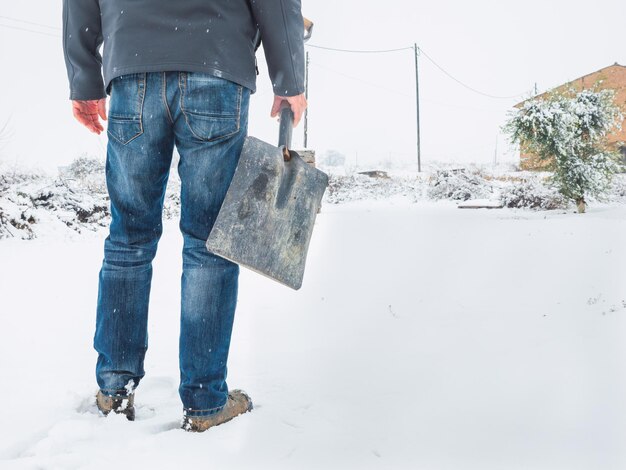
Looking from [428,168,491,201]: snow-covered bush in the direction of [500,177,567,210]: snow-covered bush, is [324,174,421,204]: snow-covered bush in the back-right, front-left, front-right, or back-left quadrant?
back-right

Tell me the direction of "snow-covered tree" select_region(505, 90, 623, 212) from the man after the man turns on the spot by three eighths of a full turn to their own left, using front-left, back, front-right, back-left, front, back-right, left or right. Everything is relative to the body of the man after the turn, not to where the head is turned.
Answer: back

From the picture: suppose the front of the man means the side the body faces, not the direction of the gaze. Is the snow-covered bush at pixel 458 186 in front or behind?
in front

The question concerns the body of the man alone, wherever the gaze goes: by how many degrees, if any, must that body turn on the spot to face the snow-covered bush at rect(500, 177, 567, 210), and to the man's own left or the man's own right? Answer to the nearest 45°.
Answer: approximately 45° to the man's own right

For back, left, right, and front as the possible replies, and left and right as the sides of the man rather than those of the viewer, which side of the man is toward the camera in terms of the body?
back

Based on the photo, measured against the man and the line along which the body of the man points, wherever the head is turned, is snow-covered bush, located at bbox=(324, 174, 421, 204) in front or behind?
in front

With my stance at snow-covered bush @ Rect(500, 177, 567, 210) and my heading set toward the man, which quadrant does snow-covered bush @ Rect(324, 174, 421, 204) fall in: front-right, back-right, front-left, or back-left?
back-right
